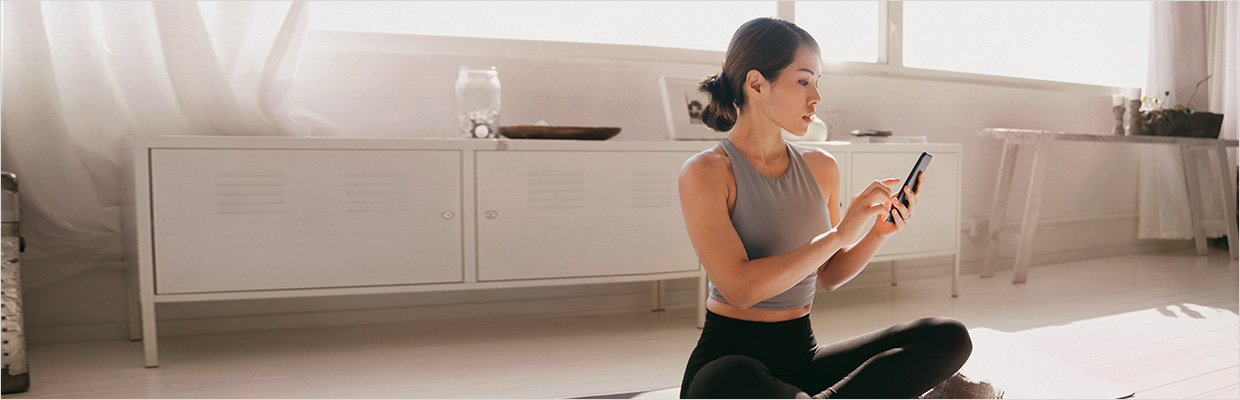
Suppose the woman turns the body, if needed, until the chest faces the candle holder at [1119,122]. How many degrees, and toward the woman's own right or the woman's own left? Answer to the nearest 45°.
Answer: approximately 90° to the woman's own left

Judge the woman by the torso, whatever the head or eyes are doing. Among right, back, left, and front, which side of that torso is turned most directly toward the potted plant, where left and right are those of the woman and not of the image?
left

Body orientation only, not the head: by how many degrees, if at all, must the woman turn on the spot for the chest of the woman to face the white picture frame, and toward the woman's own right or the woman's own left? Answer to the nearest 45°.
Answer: approximately 135° to the woman's own left

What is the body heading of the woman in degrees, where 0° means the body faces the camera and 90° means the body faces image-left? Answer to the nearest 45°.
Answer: approximately 315°

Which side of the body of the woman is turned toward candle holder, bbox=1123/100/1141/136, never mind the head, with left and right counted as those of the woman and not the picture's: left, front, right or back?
left

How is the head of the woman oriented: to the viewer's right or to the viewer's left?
to the viewer's right

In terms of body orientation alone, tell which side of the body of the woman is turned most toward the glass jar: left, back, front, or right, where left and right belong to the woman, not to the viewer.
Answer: back
